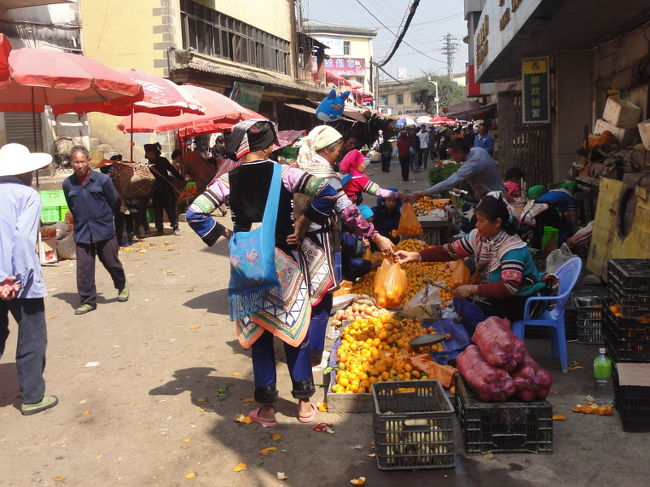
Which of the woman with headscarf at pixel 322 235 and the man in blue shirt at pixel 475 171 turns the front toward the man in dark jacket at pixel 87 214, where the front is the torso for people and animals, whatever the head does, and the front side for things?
the man in blue shirt

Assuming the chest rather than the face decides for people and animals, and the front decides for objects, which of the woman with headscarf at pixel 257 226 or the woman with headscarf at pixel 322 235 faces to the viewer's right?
the woman with headscarf at pixel 322 235

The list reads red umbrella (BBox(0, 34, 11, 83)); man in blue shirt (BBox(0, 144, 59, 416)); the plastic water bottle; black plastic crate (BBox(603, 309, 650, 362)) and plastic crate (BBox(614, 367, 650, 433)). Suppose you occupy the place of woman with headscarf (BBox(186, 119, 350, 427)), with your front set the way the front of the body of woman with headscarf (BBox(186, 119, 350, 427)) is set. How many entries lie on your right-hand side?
3

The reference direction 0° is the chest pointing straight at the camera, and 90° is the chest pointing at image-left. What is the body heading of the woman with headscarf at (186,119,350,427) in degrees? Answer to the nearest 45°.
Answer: approximately 180°

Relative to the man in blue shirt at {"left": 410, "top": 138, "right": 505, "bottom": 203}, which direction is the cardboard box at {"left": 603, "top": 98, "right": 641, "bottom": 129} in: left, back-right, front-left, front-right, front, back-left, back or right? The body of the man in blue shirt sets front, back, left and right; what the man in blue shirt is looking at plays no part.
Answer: back-right

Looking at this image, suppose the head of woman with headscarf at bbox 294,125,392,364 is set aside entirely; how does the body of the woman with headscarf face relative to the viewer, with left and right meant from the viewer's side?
facing to the right of the viewer

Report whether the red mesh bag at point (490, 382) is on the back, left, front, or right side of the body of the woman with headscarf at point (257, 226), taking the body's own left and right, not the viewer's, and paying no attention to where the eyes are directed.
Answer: right

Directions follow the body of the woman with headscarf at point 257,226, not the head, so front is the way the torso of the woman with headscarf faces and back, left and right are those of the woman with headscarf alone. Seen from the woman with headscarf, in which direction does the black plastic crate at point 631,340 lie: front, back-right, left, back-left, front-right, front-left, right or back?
right

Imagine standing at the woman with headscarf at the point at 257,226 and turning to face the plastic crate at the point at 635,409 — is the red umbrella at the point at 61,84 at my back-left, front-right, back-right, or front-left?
back-left

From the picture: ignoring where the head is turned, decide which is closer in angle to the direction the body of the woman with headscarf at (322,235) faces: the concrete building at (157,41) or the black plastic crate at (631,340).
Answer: the black plastic crate

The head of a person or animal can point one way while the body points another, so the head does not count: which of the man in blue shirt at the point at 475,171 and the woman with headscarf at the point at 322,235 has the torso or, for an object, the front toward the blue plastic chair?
the woman with headscarf

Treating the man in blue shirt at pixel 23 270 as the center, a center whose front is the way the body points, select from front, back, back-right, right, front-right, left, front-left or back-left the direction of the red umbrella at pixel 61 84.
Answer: front-left

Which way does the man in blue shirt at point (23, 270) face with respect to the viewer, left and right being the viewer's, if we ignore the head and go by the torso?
facing away from the viewer and to the right of the viewer

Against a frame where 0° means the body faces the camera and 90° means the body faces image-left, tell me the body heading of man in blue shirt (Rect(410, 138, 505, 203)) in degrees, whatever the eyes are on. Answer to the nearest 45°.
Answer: approximately 90°
